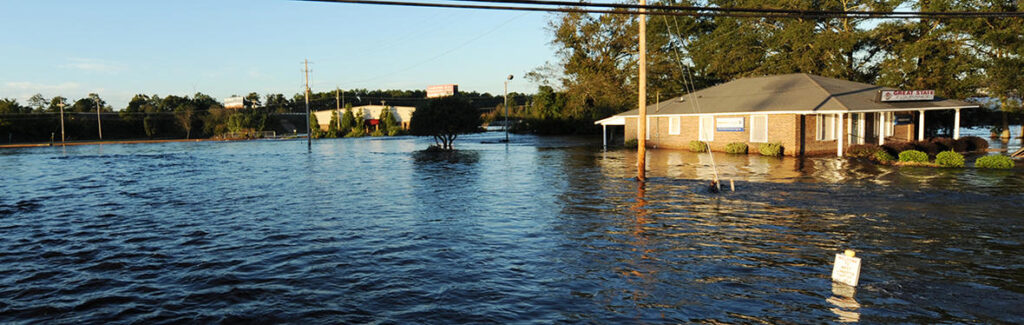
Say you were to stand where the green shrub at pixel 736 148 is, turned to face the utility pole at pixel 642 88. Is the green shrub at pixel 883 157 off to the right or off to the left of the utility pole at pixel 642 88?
left

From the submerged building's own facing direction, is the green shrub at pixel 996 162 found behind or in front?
in front

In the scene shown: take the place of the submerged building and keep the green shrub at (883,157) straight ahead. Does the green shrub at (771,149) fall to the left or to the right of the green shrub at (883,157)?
right

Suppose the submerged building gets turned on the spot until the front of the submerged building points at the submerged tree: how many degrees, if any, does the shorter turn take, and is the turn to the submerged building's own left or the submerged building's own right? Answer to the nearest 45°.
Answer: approximately 135° to the submerged building's own right

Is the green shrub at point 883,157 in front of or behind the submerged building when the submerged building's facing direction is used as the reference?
in front

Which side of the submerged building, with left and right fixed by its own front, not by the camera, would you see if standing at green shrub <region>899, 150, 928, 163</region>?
front
